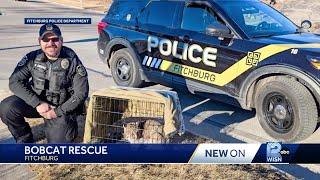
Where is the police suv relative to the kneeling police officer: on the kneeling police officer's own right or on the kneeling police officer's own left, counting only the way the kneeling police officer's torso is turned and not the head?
on the kneeling police officer's own left
